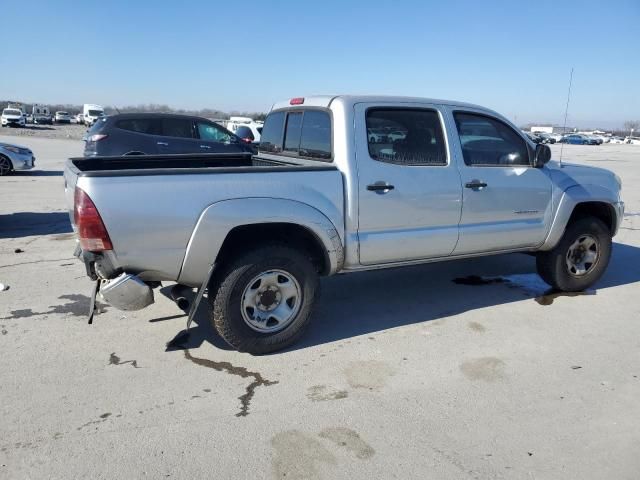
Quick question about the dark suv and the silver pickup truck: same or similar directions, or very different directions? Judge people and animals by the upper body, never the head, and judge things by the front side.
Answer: same or similar directions

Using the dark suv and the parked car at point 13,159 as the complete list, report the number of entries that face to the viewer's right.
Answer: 2

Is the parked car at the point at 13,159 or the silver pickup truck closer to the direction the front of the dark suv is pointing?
the silver pickup truck

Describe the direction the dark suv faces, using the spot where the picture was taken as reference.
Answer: facing to the right of the viewer

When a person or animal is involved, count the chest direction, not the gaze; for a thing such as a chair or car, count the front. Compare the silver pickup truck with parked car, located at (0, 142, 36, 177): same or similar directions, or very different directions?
same or similar directions

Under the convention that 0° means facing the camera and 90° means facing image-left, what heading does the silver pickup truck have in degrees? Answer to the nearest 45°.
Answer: approximately 225°

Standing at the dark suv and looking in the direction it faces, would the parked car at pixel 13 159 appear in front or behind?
behind

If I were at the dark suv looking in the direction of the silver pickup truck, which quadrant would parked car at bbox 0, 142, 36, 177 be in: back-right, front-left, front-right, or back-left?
back-right

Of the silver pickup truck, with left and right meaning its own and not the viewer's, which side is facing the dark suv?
left

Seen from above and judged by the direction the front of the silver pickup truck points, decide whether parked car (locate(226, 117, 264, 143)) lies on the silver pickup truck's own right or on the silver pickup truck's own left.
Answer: on the silver pickup truck's own left

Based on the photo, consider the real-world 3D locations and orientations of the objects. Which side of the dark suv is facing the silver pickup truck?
right

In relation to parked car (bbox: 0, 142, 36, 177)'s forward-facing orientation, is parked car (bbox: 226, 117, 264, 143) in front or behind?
in front

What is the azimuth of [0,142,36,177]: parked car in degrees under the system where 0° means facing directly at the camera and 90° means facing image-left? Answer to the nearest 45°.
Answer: approximately 270°
